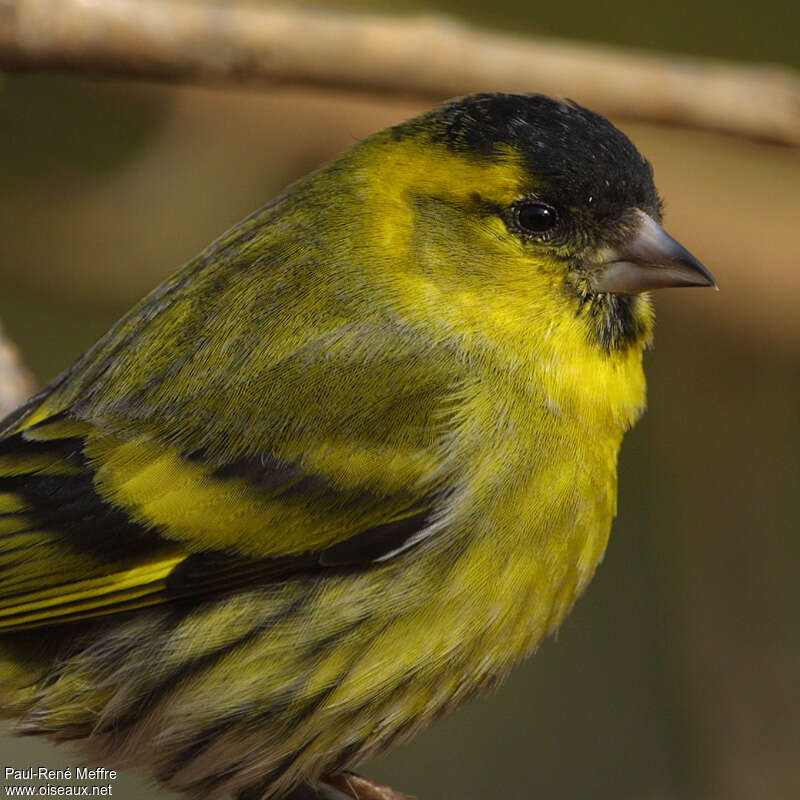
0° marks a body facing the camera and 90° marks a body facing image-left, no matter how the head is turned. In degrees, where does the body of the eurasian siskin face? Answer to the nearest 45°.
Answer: approximately 270°

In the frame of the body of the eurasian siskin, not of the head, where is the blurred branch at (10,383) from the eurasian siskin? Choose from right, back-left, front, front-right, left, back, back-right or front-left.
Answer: back-left
